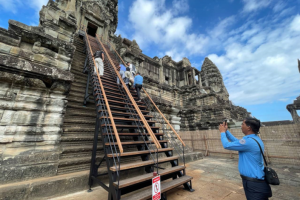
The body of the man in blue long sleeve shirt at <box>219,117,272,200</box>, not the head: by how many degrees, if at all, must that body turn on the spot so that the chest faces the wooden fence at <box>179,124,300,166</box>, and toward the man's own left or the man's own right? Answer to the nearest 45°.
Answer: approximately 90° to the man's own right

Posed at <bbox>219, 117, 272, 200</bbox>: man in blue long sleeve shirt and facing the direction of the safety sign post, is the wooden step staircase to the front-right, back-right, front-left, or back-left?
front-right

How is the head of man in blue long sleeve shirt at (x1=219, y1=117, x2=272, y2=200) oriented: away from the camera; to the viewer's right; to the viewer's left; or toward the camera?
to the viewer's left

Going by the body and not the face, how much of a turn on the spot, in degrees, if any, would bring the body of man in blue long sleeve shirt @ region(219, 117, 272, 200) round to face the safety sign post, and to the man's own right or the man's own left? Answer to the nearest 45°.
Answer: approximately 45° to the man's own left

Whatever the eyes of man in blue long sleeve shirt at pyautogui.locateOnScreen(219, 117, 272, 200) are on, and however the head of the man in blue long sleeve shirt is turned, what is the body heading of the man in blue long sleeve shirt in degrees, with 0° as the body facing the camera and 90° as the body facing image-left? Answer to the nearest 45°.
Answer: approximately 90°

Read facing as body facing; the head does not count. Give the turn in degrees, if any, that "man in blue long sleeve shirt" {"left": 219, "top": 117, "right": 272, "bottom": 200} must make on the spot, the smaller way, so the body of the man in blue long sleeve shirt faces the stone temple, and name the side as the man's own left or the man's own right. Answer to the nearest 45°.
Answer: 0° — they already face it

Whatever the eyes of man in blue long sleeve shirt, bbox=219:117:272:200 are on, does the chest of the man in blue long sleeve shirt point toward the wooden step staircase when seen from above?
yes
